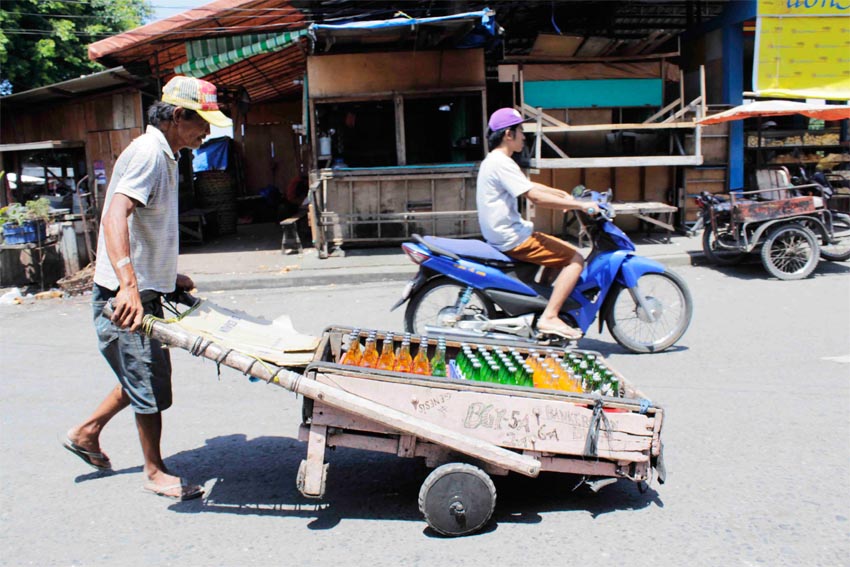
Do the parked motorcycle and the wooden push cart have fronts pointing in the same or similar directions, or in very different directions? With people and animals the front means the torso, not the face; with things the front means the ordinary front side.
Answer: very different directions

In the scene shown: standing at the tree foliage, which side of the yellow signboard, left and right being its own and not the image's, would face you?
right

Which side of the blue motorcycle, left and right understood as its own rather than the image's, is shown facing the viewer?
right

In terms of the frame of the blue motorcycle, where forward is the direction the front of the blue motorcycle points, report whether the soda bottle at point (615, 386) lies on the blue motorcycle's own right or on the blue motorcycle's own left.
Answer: on the blue motorcycle's own right

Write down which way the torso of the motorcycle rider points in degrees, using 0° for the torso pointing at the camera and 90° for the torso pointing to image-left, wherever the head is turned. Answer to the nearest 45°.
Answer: approximately 270°

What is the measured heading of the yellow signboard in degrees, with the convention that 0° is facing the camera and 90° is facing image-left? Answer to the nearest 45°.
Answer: approximately 0°

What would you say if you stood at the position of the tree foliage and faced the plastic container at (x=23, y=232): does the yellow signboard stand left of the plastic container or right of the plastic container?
left

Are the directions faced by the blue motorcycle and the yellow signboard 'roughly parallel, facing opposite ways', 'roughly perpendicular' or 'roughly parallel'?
roughly perpendicular

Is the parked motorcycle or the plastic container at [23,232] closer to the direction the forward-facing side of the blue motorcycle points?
the parked motorcycle

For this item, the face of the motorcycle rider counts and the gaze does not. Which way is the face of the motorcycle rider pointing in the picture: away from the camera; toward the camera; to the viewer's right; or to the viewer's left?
to the viewer's right

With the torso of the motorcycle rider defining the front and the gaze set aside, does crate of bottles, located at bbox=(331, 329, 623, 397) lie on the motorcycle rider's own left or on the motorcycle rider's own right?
on the motorcycle rider's own right
